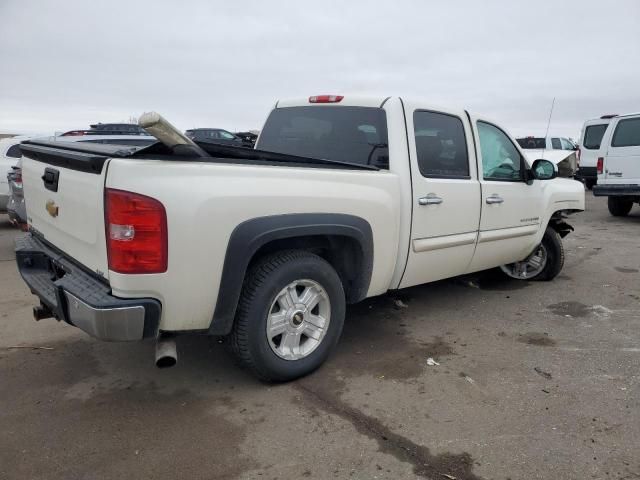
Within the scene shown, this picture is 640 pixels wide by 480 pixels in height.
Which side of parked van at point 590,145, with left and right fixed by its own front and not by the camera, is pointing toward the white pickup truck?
back

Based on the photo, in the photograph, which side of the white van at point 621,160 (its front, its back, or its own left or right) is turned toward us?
back

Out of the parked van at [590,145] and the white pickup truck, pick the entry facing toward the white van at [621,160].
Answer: the white pickup truck

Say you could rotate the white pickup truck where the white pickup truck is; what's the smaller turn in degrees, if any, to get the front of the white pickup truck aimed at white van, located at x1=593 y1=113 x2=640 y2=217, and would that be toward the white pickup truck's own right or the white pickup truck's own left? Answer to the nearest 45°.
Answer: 0° — it already faces it

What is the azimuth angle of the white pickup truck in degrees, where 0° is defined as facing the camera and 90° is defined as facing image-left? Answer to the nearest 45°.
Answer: approximately 225°

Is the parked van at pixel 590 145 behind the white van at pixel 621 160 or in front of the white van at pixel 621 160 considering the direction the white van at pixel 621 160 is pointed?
in front

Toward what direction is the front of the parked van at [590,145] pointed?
away from the camera

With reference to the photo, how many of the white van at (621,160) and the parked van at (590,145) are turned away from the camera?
2

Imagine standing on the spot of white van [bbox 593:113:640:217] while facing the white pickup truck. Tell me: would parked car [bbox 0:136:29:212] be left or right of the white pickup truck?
right
